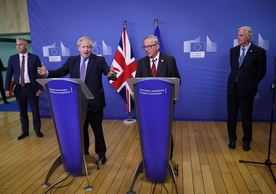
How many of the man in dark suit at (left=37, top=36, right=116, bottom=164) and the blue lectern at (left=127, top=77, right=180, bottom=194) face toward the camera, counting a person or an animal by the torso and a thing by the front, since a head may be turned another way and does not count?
2

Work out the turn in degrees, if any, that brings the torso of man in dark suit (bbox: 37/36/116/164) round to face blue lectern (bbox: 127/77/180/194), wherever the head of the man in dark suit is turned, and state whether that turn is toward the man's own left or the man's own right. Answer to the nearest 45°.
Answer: approximately 45° to the man's own left

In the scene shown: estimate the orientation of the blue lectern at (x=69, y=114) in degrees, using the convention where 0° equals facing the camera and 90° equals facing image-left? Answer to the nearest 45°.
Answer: approximately 45°

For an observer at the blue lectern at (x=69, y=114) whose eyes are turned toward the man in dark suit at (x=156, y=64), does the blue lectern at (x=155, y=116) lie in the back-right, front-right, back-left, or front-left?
front-right

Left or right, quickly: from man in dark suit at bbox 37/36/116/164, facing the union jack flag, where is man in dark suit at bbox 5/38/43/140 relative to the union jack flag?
left

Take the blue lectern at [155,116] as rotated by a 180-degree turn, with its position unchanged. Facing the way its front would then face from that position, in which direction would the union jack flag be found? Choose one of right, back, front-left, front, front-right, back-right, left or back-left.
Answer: front

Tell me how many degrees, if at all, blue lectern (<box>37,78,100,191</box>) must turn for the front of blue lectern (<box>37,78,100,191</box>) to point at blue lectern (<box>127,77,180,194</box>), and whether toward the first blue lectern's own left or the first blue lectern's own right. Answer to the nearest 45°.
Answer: approximately 90° to the first blue lectern's own left

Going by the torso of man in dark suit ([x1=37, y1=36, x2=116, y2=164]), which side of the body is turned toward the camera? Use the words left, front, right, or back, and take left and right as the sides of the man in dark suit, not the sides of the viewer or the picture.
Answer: front

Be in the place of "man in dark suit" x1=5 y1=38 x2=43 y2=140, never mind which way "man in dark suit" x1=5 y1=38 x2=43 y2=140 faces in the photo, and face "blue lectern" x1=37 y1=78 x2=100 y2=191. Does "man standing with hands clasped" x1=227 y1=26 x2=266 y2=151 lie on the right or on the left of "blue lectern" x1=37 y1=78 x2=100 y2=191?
left

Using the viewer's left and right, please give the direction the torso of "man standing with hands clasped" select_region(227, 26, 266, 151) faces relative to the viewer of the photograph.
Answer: facing the viewer and to the left of the viewer

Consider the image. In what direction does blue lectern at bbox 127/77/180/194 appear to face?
toward the camera
